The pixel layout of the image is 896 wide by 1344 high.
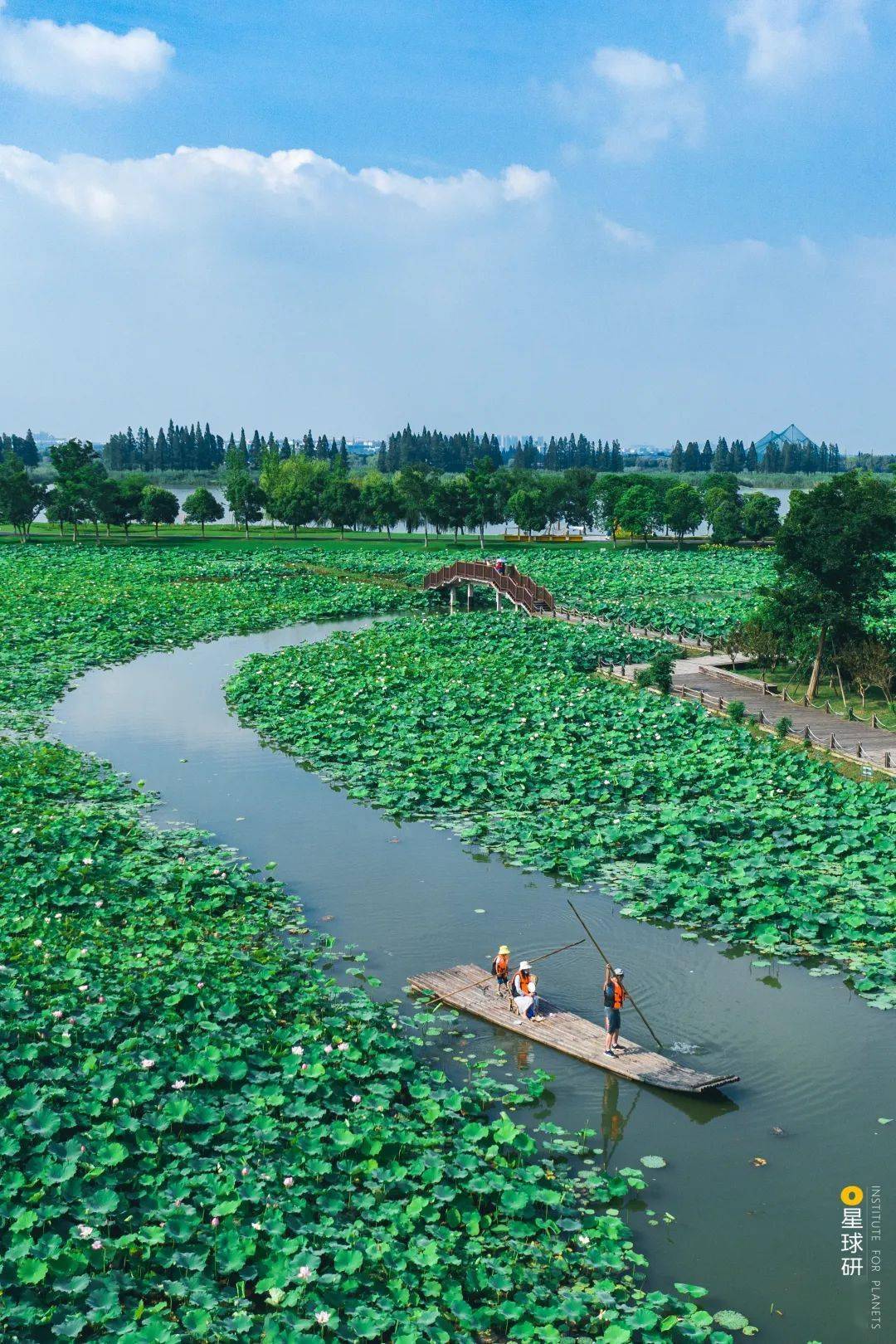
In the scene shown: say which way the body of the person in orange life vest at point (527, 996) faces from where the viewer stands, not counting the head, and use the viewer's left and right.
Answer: facing the viewer and to the right of the viewer

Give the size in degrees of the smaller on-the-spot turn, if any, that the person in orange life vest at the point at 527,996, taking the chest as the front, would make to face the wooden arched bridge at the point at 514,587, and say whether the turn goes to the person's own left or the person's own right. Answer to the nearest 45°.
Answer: approximately 135° to the person's own left

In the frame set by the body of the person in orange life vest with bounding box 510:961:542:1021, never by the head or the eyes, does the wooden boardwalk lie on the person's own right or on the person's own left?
on the person's own left

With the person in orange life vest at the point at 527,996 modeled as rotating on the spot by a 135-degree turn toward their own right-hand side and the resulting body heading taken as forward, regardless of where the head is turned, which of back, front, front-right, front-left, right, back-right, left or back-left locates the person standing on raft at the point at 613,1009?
back-left

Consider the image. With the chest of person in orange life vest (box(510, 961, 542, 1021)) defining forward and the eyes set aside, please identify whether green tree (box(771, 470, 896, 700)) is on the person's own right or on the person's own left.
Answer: on the person's own left

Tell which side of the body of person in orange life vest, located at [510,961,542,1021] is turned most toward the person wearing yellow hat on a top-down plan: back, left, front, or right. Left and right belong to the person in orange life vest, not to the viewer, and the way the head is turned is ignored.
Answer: back
